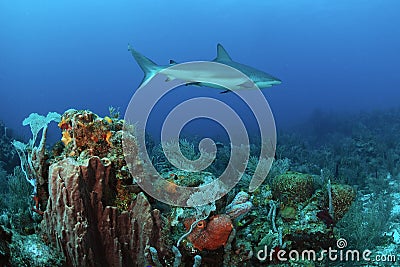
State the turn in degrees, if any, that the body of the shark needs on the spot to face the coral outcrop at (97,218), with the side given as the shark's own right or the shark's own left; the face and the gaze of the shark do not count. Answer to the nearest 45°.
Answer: approximately 135° to the shark's own right

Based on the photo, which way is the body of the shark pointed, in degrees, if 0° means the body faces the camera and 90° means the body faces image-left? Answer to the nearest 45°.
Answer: approximately 270°
